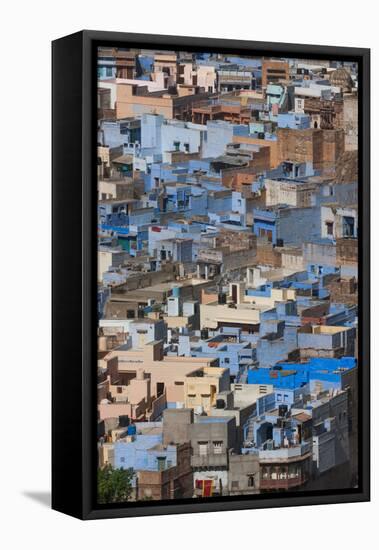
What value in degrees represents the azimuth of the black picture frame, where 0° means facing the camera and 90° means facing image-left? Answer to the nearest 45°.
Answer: approximately 315°
